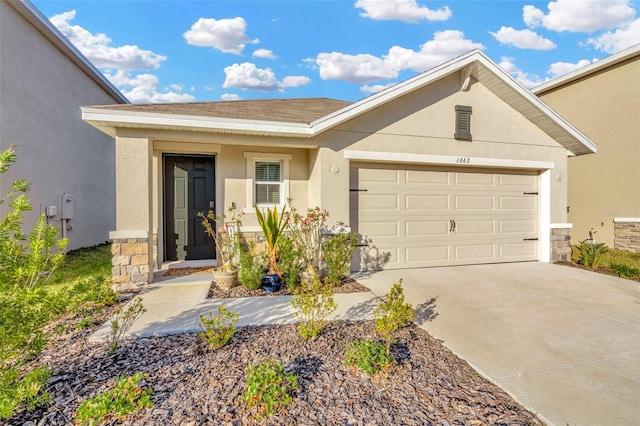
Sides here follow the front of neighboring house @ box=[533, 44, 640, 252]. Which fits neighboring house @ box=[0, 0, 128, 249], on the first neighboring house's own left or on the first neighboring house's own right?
on the first neighboring house's own right

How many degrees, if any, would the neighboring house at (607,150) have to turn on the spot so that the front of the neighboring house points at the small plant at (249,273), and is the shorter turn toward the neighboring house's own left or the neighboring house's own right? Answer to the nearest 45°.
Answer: approximately 90° to the neighboring house's own right

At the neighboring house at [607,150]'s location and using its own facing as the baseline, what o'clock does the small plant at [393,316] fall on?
The small plant is roughly at 2 o'clock from the neighboring house.

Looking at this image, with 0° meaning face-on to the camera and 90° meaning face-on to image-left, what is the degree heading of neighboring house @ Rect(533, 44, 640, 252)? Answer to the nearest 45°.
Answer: approximately 315°

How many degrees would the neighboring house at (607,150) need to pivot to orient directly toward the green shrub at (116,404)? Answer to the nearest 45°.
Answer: approximately 45° to its right

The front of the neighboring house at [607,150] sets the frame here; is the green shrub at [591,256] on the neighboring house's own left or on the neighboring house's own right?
on the neighboring house's own right

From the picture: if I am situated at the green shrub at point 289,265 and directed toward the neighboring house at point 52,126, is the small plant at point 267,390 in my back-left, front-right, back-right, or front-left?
back-left

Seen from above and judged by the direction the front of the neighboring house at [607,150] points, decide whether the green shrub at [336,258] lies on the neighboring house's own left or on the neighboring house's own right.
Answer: on the neighboring house's own right

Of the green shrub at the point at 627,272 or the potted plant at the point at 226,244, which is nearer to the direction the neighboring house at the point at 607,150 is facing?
the green shrub

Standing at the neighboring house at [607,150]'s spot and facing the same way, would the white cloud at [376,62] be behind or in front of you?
behind

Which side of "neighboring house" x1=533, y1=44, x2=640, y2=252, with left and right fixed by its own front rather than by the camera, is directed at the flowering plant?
right
